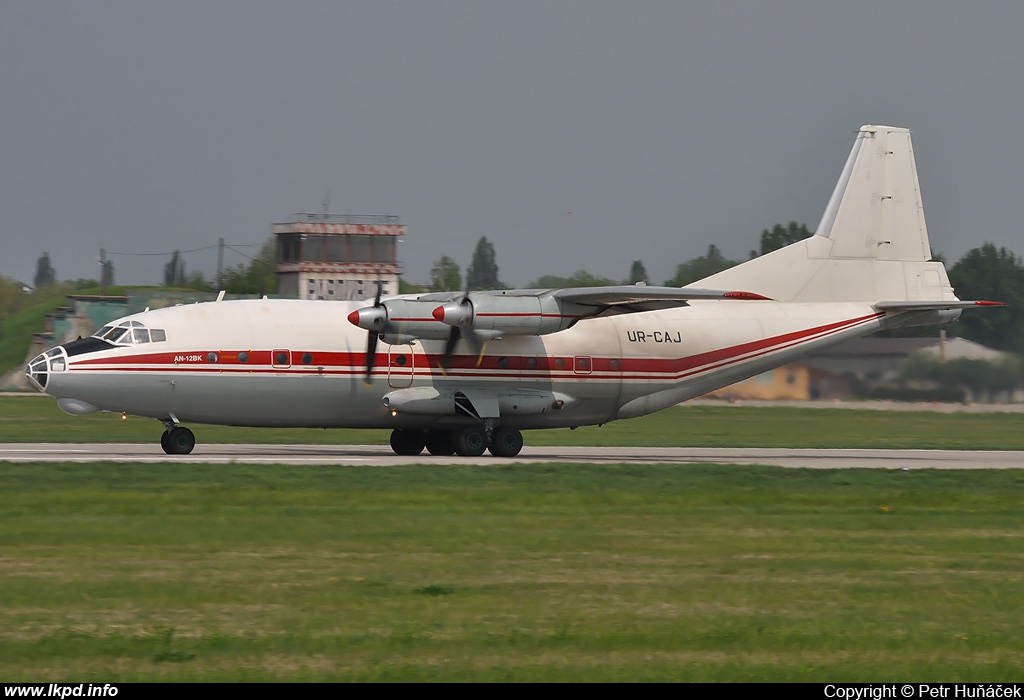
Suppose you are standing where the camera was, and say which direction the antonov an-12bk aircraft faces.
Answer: facing to the left of the viewer

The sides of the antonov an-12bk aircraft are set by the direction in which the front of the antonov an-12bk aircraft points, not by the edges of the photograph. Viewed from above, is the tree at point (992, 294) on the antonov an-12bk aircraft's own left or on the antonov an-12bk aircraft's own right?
on the antonov an-12bk aircraft's own right
